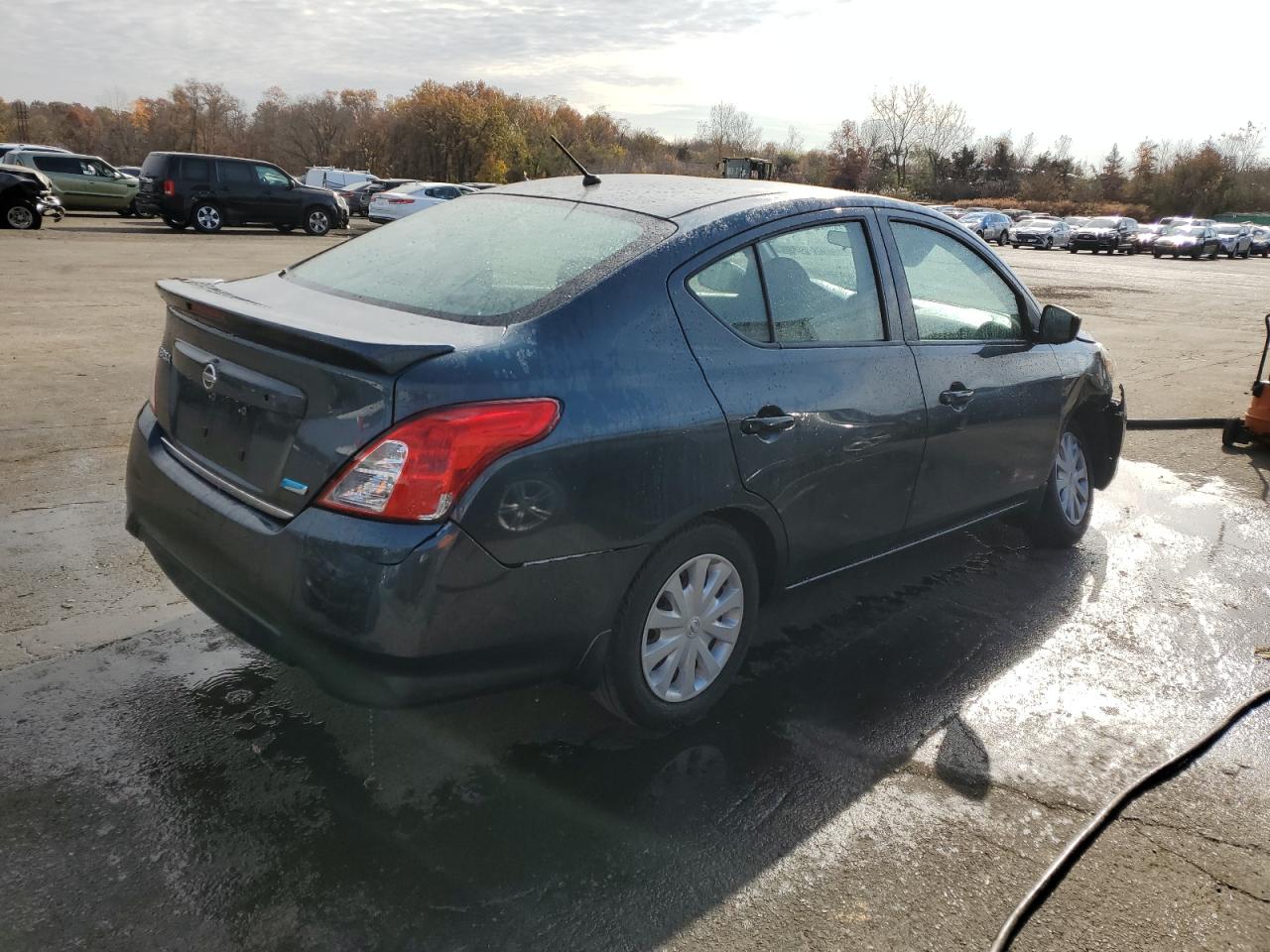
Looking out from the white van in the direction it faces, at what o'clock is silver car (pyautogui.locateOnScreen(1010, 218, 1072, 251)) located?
The silver car is roughly at 12 o'clock from the white van.

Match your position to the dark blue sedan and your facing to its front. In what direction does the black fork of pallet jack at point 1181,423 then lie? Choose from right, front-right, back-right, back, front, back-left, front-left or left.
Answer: front

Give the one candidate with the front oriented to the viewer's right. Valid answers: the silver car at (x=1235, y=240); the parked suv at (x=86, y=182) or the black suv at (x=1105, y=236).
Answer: the parked suv

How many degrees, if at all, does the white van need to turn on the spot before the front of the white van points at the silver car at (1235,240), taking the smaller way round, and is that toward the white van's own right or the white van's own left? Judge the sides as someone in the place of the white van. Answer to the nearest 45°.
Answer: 0° — it already faces it

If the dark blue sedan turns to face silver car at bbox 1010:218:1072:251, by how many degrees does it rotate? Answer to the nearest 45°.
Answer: approximately 45° to its left

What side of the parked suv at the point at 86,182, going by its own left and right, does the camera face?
right

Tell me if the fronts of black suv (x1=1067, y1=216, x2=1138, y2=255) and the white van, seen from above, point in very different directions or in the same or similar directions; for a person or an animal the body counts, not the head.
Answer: very different directions

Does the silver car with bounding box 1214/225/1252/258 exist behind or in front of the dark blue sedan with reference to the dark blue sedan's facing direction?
in front

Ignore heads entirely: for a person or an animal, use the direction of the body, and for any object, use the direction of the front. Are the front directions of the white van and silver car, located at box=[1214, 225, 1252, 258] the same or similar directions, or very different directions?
very different directions

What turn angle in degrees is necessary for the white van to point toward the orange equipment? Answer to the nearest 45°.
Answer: approximately 90° to its right

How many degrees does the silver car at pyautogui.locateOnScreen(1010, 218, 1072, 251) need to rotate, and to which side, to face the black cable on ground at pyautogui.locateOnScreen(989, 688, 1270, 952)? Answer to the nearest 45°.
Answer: approximately 45° to its left

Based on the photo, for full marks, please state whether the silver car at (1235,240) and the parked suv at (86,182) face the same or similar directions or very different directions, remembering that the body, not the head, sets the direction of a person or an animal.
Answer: very different directions

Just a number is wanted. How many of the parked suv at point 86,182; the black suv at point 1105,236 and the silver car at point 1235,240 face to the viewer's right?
1
